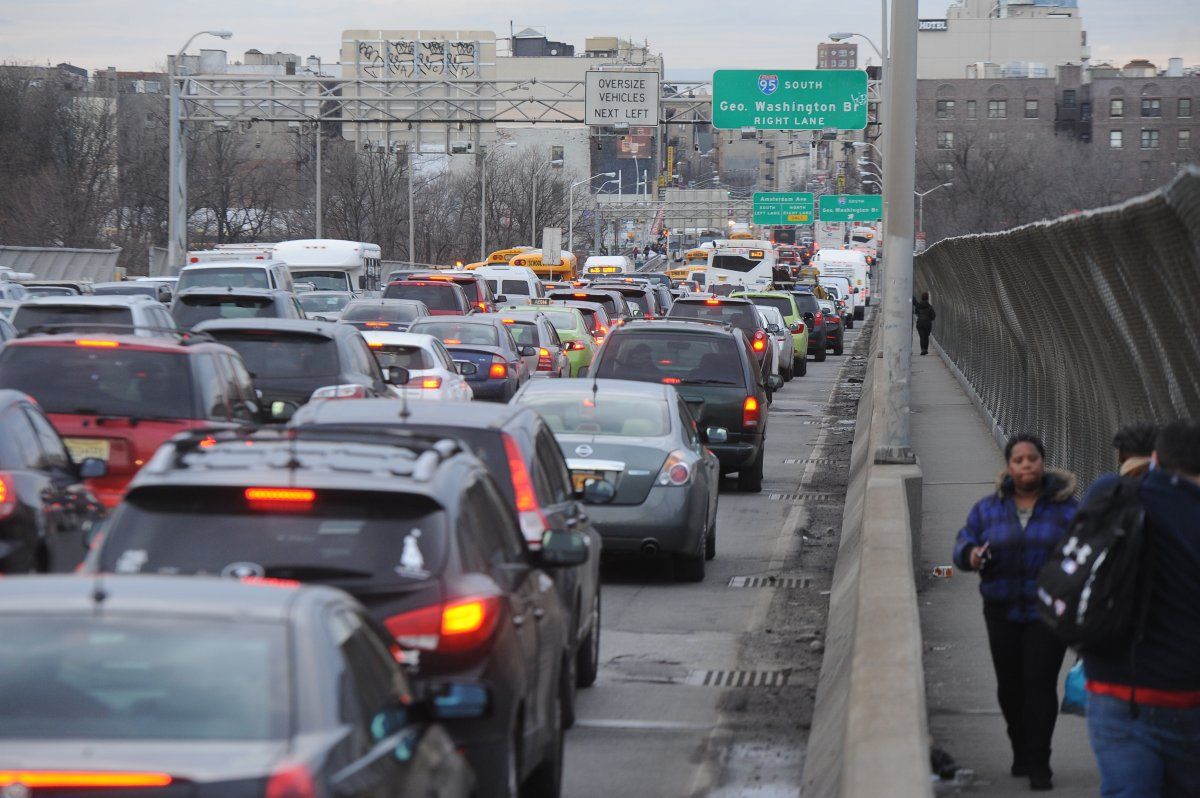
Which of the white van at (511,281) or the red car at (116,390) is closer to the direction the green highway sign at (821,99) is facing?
the red car

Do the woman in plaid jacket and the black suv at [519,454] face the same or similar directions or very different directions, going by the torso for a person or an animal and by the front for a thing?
very different directions

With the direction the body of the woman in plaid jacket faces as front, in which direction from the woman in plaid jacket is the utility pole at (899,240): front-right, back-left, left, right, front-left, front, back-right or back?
back

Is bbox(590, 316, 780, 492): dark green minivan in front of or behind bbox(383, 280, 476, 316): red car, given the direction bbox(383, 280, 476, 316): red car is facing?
behind

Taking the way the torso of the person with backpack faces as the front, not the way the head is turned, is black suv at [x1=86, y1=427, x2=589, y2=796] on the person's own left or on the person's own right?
on the person's own left

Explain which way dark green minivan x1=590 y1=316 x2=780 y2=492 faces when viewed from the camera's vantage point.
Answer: facing away from the viewer

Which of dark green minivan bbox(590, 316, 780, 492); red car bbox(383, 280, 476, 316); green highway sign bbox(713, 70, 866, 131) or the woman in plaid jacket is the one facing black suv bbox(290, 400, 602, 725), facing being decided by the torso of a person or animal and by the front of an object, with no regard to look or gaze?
the green highway sign

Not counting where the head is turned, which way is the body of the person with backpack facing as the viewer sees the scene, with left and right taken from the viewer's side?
facing away from the viewer

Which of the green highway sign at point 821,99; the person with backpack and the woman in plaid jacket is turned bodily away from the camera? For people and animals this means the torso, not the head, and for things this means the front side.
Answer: the person with backpack

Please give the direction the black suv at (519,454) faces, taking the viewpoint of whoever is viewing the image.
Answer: facing away from the viewer
